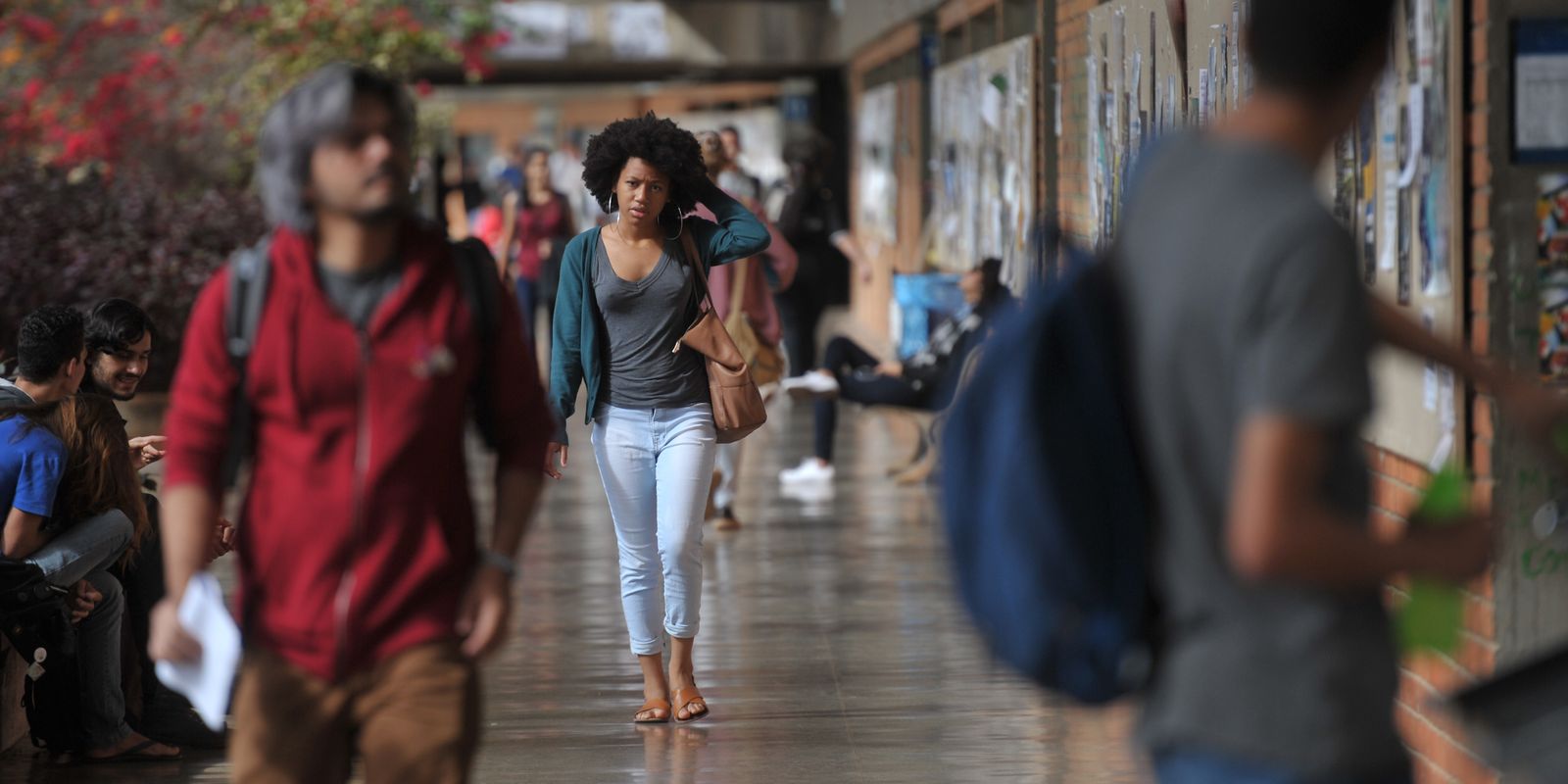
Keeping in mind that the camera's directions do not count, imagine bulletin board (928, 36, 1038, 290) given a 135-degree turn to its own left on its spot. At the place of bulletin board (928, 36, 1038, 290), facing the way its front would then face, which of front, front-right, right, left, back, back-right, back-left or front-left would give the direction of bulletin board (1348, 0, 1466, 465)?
right

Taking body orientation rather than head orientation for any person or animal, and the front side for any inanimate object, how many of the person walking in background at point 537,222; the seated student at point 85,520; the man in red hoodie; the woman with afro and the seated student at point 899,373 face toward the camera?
3

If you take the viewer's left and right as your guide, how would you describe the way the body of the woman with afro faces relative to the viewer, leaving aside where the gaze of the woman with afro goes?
facing the viewer

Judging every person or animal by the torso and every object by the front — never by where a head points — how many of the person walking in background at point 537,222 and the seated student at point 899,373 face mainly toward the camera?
1

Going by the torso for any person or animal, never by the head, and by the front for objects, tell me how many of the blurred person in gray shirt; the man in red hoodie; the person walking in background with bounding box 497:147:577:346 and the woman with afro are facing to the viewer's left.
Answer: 0

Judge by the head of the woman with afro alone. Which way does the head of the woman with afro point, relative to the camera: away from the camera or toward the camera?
toward the camera

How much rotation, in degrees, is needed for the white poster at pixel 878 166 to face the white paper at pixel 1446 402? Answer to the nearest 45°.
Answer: approximately 45° to its left

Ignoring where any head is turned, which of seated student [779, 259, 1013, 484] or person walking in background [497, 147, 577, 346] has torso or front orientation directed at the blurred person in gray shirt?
the person walking in background

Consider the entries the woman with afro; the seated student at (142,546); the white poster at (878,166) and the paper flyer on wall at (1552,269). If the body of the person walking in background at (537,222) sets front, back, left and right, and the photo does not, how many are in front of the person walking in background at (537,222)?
3

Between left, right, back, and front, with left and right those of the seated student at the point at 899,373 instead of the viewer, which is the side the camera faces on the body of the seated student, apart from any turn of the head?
left

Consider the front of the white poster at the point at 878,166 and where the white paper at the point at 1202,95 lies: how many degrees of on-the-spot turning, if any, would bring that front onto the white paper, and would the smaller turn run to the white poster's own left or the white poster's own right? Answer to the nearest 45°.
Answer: approximately 45° to the white poster's own left

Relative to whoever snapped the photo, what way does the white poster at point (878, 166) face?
facing the viewer and to the left of the viewer

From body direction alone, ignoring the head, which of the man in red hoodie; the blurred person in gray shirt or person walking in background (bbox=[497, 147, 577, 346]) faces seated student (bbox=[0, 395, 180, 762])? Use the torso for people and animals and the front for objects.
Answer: the person walking in background

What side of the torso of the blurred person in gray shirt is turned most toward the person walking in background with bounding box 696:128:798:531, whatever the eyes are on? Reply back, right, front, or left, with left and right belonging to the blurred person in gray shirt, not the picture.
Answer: left

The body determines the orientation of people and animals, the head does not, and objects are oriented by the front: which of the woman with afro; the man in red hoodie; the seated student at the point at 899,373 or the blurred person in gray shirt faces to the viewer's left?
the seated student
